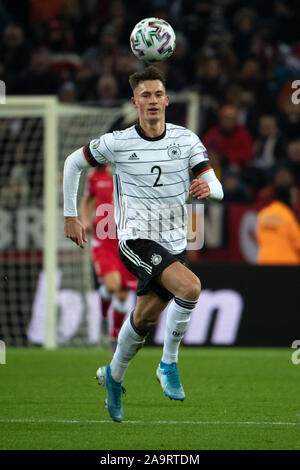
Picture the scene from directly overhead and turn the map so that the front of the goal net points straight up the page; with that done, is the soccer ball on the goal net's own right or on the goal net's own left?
on the goal net's own left

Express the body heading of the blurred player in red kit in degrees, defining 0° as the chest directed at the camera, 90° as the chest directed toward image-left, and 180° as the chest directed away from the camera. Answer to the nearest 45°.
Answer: approximately 0°

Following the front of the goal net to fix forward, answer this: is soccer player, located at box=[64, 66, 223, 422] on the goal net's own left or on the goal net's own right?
on the goal net's own left

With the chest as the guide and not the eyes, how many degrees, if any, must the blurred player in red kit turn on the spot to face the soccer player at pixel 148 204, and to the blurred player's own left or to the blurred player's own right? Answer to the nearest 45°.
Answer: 0° — they already face them
